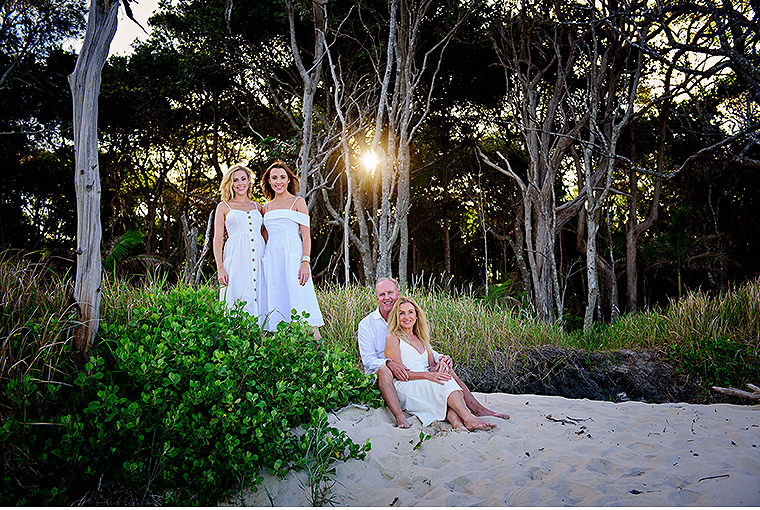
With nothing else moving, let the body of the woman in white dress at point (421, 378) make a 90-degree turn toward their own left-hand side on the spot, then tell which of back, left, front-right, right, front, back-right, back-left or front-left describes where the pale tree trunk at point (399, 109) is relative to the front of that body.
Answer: front-left

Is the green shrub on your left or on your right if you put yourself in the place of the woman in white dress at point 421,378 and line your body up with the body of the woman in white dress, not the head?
on your right

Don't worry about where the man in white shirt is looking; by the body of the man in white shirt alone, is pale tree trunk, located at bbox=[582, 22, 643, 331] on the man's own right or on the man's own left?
on the man's own left

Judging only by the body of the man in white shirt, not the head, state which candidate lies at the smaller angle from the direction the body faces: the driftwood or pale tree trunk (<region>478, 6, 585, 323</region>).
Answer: the driftwood

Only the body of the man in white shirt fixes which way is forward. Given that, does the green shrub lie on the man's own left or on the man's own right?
on the man's own right

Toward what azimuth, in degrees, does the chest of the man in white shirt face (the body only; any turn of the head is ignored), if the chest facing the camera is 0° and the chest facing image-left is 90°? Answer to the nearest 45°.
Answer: approximately 315°

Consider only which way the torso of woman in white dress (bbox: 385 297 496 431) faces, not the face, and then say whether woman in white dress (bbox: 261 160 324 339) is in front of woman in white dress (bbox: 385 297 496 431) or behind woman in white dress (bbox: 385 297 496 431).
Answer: behind

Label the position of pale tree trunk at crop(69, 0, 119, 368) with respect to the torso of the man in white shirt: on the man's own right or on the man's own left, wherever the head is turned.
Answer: on the man's own right

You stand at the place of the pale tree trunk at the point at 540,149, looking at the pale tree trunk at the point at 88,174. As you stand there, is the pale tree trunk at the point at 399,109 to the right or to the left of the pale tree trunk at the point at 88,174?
right

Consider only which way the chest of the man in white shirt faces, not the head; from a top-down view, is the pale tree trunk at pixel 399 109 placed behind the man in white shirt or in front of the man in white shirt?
behind
